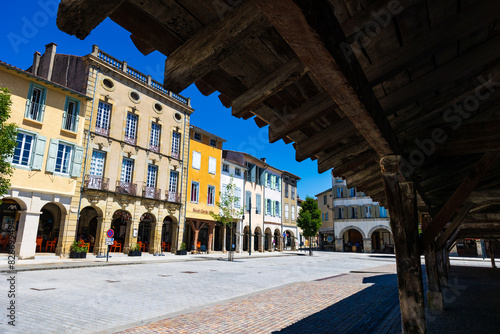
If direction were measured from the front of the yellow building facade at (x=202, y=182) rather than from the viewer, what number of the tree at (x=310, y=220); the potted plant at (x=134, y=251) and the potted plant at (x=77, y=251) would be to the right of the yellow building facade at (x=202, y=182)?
2

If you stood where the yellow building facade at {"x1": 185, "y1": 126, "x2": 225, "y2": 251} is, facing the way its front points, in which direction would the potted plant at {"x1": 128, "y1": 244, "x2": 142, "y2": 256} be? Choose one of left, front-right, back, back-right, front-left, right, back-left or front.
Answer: right

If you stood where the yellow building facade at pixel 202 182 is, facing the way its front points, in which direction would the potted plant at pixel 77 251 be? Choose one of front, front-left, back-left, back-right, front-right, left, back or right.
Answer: right

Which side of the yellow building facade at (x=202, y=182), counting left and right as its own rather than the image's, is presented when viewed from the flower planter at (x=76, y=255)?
right

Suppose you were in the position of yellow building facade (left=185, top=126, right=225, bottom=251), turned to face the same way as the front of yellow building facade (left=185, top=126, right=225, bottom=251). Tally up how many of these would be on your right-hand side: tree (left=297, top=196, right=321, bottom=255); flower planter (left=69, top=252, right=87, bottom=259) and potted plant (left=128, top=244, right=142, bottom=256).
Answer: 2

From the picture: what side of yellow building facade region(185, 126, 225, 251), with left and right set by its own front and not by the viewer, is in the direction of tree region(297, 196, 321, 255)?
left

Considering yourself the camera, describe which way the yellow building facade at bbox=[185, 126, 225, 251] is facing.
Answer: facing the viewer and to the right of the viewer
